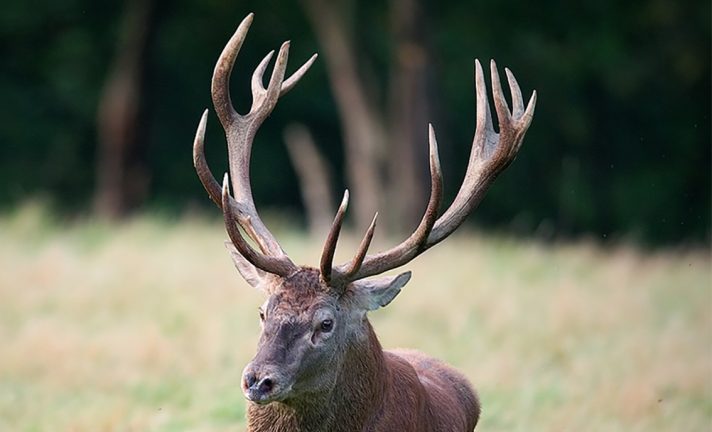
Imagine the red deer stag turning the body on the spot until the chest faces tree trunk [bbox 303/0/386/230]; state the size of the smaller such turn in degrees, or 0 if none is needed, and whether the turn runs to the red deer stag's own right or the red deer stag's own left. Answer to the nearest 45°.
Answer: approximately 135° to the red deer stag's own right

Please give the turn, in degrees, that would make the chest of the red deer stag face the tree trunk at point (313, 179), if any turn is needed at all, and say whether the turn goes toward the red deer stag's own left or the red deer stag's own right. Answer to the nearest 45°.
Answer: approximately 135° to the red deer stag's own right

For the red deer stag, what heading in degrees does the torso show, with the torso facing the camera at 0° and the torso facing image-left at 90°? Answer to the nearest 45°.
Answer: approximately 45°

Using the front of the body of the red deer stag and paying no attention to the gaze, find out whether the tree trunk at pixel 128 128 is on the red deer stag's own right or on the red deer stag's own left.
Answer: on the red deer stag's own right

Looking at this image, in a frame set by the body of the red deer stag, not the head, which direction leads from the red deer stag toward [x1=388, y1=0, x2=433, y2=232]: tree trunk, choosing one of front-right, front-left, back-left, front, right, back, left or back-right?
back-right
